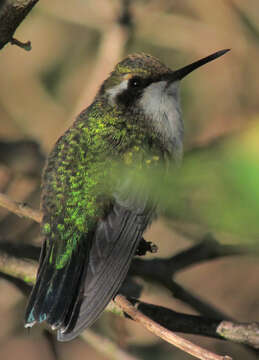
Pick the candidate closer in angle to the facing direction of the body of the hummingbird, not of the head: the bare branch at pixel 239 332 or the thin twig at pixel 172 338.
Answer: the bare branch

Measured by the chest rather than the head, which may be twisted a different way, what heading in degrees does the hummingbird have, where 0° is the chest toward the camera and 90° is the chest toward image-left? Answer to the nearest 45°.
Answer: approximately 270°

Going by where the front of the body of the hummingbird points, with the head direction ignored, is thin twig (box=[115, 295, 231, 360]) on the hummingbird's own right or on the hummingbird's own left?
on the hummingbird's own right
